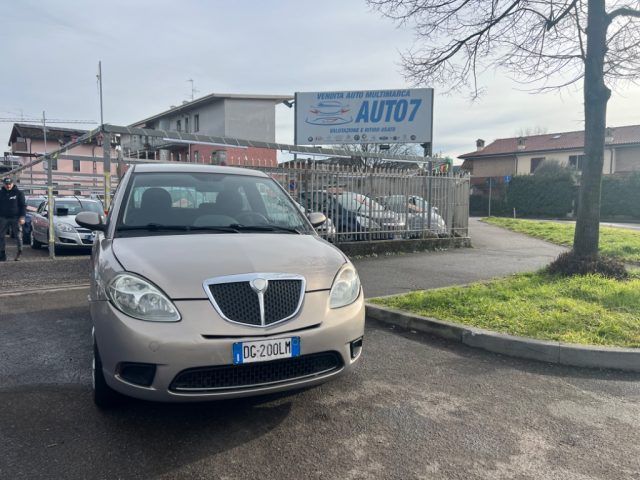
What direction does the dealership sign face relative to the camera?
toward the camera

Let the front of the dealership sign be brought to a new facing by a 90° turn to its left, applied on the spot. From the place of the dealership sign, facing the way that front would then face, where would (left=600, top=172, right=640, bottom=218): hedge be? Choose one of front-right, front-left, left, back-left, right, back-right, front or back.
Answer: front-left

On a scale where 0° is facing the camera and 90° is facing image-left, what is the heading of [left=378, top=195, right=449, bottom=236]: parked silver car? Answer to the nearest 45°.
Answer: approximately 315°

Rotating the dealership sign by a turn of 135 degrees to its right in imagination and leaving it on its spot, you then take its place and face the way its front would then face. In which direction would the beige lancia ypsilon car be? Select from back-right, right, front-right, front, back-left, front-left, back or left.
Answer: back-left

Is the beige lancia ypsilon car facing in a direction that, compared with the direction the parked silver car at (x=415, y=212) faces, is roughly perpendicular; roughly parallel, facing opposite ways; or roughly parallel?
roughly parallel

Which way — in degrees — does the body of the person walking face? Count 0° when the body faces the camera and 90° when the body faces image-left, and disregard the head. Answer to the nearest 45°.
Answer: approximately 0°

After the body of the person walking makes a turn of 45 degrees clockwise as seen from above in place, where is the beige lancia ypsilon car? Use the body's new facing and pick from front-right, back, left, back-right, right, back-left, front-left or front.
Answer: front-left

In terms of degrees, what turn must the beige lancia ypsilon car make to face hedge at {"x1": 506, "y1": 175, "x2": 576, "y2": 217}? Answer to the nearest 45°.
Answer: approximately 90° to its left

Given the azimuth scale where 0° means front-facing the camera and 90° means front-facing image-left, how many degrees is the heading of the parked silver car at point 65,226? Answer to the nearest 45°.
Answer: approximately 315°

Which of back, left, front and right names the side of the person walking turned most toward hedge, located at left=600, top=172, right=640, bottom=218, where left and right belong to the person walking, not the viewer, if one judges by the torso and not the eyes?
left
